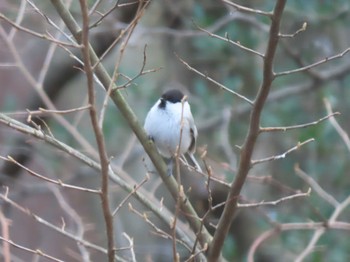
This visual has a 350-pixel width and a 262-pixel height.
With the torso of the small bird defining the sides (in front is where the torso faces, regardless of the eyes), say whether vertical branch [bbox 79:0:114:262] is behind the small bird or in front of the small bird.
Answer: in front

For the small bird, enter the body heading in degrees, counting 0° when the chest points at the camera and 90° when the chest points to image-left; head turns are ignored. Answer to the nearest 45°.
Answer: approximately 45°
